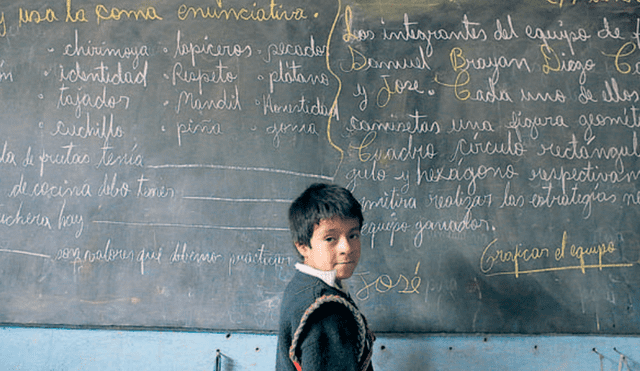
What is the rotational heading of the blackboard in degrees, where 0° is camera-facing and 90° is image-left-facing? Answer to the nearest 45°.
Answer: approximately 0°

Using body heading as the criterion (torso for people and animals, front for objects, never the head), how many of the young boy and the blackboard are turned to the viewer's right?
1

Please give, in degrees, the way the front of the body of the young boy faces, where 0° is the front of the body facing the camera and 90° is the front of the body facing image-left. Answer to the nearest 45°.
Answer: approximately 270°

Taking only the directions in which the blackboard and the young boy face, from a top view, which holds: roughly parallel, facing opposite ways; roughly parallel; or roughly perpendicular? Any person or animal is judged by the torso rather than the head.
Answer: roughly perpendicular

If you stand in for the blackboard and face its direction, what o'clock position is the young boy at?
The young boy is roughly at 12 o'clock from the blackboard.

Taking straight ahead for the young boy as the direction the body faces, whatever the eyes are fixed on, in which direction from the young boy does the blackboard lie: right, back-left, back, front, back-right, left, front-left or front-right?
left
